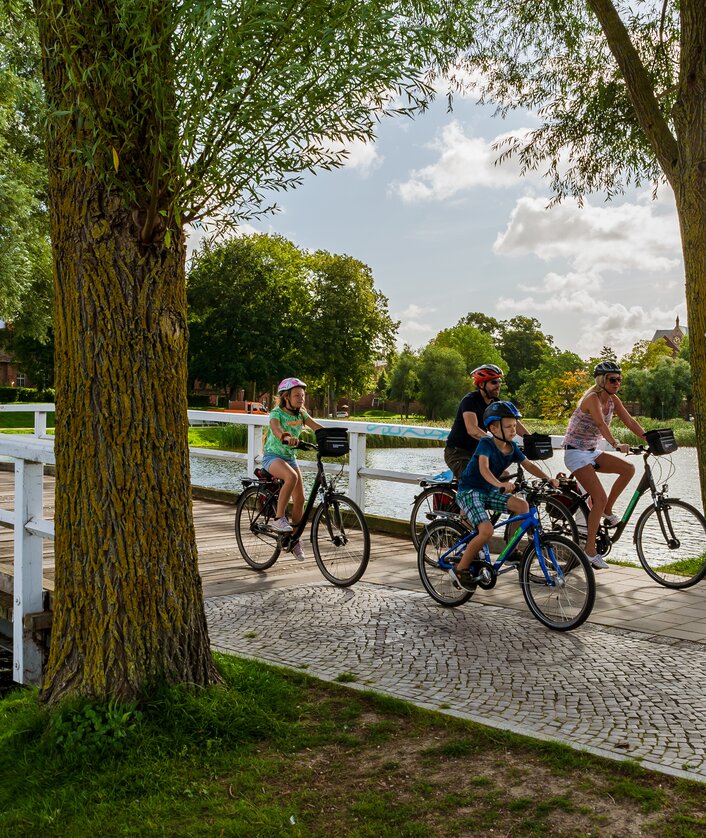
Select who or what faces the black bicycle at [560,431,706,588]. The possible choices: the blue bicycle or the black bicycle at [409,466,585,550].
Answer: the black bicycle at [409,466,585,550]

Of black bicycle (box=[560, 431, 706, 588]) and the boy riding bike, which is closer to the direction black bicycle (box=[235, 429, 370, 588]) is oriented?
the boy riding bike

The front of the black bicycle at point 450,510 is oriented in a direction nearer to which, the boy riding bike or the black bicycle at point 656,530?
the black bicycle

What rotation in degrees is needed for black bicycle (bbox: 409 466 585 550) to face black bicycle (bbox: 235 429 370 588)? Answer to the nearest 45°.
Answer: approximately 180°

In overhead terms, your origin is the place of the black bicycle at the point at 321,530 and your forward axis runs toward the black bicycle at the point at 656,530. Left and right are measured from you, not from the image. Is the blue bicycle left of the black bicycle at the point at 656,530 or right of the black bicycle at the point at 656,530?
right

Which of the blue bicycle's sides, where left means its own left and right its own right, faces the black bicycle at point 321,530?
back

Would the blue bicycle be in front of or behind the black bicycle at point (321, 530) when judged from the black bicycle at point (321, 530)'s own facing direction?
in front

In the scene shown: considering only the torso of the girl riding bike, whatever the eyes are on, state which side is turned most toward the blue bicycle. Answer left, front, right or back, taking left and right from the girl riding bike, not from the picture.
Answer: front

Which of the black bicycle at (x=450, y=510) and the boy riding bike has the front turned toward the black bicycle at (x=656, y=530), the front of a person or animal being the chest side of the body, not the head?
the black bicycle at (x=450, y=510)

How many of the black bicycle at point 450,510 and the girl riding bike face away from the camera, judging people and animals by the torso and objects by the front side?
0

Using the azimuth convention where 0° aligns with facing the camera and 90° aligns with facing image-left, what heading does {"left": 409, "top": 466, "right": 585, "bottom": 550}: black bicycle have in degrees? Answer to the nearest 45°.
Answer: approximately 270°

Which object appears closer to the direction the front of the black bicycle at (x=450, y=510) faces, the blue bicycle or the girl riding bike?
the blue bicycle

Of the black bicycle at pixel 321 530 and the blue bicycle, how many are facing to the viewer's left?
0

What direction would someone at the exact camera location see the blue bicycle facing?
facing the viewer and to the right of the viewer

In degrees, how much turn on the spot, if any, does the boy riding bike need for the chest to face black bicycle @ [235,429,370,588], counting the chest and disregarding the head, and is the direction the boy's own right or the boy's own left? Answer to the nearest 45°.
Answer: approximately 180°
